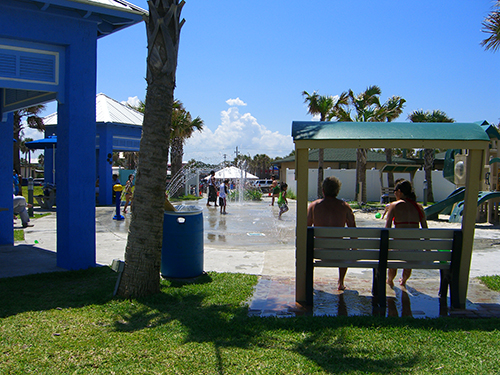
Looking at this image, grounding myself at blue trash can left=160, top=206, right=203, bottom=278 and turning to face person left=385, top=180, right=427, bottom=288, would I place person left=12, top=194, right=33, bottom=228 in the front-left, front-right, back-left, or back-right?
back-left

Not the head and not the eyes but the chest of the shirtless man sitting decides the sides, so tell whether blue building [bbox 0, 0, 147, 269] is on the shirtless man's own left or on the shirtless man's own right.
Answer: on the shirtless man's own left

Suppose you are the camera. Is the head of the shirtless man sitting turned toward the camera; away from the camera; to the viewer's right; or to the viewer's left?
away from the camera

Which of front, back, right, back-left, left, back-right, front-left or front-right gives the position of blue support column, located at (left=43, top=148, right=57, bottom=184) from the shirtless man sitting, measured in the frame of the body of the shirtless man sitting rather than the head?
front-left

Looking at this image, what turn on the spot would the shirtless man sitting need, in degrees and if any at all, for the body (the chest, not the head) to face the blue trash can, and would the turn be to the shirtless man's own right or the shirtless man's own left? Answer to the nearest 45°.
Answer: approximately 90° to the shirtless man's own left

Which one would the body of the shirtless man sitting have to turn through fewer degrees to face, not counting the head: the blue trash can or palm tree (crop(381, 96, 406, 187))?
the palm tree

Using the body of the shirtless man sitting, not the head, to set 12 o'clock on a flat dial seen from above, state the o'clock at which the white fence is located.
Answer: The white fence is roughly at 12 o'clock from the shirtless man sitting.

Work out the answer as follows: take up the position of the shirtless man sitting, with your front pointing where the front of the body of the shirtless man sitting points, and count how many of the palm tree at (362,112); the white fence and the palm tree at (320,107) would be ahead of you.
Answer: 3

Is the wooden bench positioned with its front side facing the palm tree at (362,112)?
yes

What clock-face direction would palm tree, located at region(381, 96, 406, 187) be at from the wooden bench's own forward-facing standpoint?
The palm tree is roughly at 12 o'clock from the wooden bench.

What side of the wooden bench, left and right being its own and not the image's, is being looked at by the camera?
back

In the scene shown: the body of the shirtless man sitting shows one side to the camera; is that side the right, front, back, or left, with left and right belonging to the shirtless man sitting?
back
